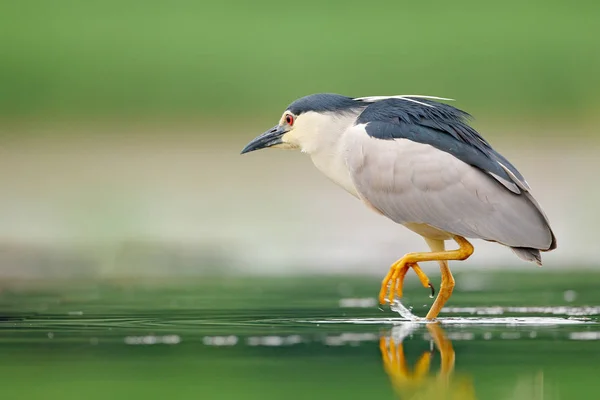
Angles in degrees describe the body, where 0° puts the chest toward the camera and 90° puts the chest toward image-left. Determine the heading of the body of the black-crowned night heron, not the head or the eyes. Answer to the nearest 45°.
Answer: approximately 90°
